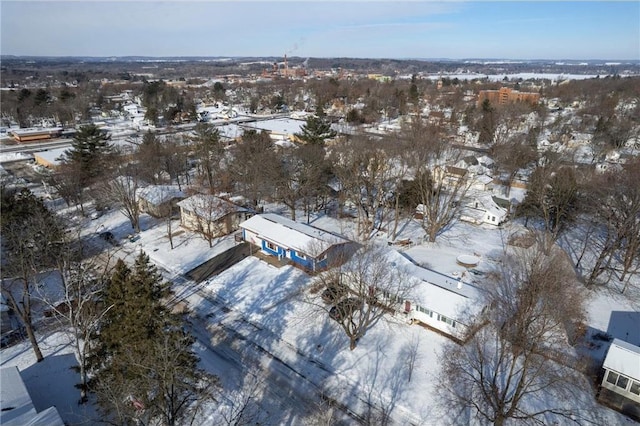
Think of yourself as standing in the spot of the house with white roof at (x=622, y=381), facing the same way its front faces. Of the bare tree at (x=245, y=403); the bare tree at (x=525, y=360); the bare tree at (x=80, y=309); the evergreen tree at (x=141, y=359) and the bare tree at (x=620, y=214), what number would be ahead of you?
4

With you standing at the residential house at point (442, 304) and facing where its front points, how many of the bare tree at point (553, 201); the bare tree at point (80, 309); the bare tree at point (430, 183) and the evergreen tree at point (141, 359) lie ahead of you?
2

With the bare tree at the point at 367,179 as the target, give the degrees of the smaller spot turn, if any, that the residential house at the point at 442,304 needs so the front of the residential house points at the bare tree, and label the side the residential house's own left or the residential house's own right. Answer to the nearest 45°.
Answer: approximately 90° to the residential house's own right

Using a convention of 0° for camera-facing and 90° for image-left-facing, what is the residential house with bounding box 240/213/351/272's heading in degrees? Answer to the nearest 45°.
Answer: approximately 45°

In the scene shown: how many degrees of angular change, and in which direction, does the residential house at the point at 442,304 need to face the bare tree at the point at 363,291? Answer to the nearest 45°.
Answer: approximately 45° to its right

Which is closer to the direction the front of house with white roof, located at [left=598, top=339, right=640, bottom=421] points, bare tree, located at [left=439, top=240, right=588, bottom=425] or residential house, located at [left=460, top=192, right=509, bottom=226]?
the bare tree

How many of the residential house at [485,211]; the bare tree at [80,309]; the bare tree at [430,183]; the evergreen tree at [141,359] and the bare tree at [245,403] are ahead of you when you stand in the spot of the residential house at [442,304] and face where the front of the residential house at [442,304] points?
3

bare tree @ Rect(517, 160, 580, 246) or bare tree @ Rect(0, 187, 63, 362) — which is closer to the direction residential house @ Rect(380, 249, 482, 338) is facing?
the bare tree @ Rect(0, 187, 63, 362)

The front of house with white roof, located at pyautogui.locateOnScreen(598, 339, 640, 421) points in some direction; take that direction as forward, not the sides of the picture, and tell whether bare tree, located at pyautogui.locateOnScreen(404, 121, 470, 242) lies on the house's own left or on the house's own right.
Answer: on the house's own right

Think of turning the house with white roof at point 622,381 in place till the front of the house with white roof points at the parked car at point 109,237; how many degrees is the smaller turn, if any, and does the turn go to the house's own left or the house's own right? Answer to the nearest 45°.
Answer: approximately 45° to the house's own right

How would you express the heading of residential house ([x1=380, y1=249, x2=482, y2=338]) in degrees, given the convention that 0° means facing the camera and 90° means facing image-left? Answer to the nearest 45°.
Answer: approximately 45°

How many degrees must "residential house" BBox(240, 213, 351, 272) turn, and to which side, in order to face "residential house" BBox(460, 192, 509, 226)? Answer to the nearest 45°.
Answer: approximately 135° to its left

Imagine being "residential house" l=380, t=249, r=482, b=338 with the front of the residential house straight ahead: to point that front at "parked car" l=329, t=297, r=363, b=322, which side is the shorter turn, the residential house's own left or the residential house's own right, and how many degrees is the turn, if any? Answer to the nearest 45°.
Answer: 0° — it already faces it

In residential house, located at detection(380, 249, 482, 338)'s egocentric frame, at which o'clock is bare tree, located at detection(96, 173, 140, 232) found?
The bare tree is roughly at 2 o'clock from the residential house.
